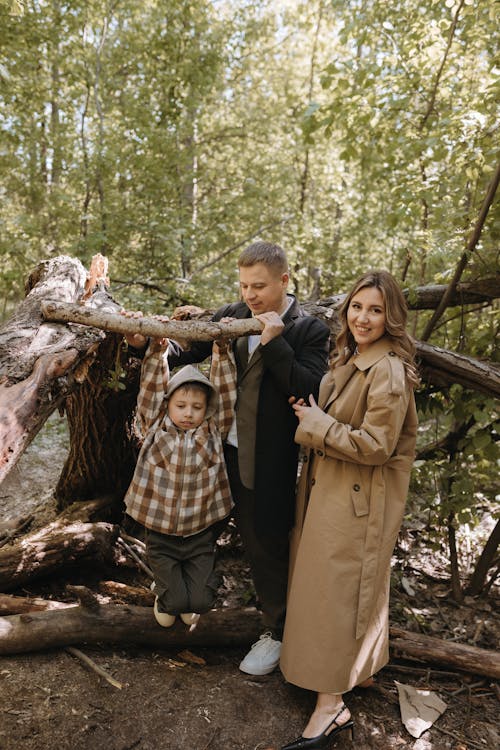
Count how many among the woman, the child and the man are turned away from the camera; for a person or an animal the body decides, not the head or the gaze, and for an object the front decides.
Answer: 0

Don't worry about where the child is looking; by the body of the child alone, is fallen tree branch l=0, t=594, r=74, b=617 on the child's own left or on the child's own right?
on the child's own right

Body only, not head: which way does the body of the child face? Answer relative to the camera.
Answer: toward the camera

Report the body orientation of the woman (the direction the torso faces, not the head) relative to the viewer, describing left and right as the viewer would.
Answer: facing the viewer and to the left of the viewer

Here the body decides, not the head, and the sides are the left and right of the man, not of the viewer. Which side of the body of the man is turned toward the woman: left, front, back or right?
left

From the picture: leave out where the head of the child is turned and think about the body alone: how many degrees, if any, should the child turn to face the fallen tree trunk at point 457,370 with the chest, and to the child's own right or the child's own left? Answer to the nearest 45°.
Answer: approximately 90° to the child's own left

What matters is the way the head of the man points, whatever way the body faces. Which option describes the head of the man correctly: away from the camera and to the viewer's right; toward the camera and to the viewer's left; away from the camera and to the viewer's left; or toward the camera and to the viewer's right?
toward the camera and to the viewer's left

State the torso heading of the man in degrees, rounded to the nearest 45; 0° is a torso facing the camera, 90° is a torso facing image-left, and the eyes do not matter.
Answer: approximately 45°

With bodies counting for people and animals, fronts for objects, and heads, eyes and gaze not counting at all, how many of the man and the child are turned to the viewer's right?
0

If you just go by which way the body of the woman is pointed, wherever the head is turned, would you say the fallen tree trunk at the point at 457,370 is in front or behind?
behind

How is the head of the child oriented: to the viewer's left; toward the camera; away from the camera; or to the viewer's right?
toward the camera

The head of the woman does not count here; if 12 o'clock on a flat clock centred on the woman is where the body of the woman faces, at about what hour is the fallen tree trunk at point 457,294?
The fallen tree trunk is roughly at 5 o'clock from the woman.
